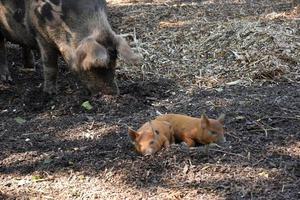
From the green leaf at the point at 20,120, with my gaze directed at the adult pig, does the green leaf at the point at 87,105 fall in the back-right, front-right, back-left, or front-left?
front-right

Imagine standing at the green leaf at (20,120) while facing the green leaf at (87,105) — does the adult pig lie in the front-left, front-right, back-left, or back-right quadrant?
front-left

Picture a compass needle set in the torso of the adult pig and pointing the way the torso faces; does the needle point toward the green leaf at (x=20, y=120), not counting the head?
no
